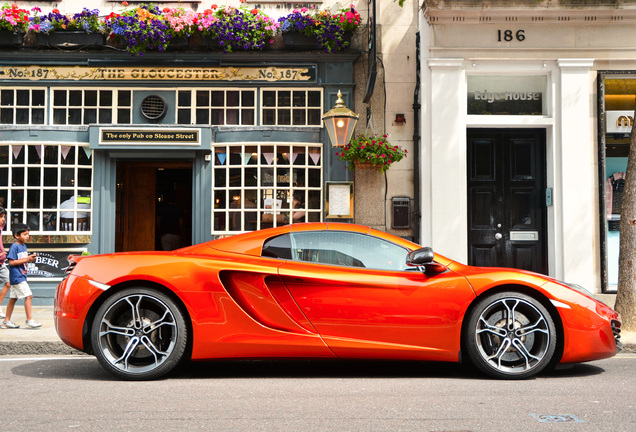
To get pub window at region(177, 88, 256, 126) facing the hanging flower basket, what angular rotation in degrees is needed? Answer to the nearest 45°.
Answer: approximately 90° to its left

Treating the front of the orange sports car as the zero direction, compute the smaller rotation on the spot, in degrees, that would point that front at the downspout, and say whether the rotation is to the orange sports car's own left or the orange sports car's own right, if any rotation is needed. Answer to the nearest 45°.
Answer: approximately 90° to the orange sports car's own left

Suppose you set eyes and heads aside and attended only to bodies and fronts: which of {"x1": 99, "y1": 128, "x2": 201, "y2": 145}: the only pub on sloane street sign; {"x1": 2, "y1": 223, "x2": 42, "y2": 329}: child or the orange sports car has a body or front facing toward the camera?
the only pub on sloane street sign

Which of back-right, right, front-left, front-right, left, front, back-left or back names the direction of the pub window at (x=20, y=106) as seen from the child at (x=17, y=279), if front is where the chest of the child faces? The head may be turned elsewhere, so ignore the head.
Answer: left

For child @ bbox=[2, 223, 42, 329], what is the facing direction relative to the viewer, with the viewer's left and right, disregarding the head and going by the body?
facing to the right of the viewer

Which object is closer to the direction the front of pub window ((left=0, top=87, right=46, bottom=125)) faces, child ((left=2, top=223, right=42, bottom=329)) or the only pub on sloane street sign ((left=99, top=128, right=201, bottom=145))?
the child

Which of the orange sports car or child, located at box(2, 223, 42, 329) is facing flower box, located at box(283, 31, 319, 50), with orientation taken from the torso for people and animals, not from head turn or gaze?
the child

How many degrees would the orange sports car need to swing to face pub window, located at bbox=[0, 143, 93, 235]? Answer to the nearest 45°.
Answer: approximately 135° to its left

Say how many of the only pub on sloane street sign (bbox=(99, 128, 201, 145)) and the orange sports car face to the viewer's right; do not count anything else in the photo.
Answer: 1

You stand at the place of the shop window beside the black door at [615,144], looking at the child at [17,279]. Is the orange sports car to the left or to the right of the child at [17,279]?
left

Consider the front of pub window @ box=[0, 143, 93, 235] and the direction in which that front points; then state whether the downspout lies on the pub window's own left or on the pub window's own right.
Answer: on the pub window's own left

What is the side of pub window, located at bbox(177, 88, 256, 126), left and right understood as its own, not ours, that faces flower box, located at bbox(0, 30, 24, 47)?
right

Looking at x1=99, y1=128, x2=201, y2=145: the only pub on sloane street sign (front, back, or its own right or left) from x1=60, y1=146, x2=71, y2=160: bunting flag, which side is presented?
right

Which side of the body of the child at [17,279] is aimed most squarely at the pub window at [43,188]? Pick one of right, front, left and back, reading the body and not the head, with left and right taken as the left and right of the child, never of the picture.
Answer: left

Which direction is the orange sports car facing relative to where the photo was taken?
to the viewer's right

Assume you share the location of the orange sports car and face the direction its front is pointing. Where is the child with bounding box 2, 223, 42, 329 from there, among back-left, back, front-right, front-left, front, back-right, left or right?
back-left

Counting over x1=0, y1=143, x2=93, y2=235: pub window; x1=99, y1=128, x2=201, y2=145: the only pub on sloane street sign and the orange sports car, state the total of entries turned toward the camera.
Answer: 2
